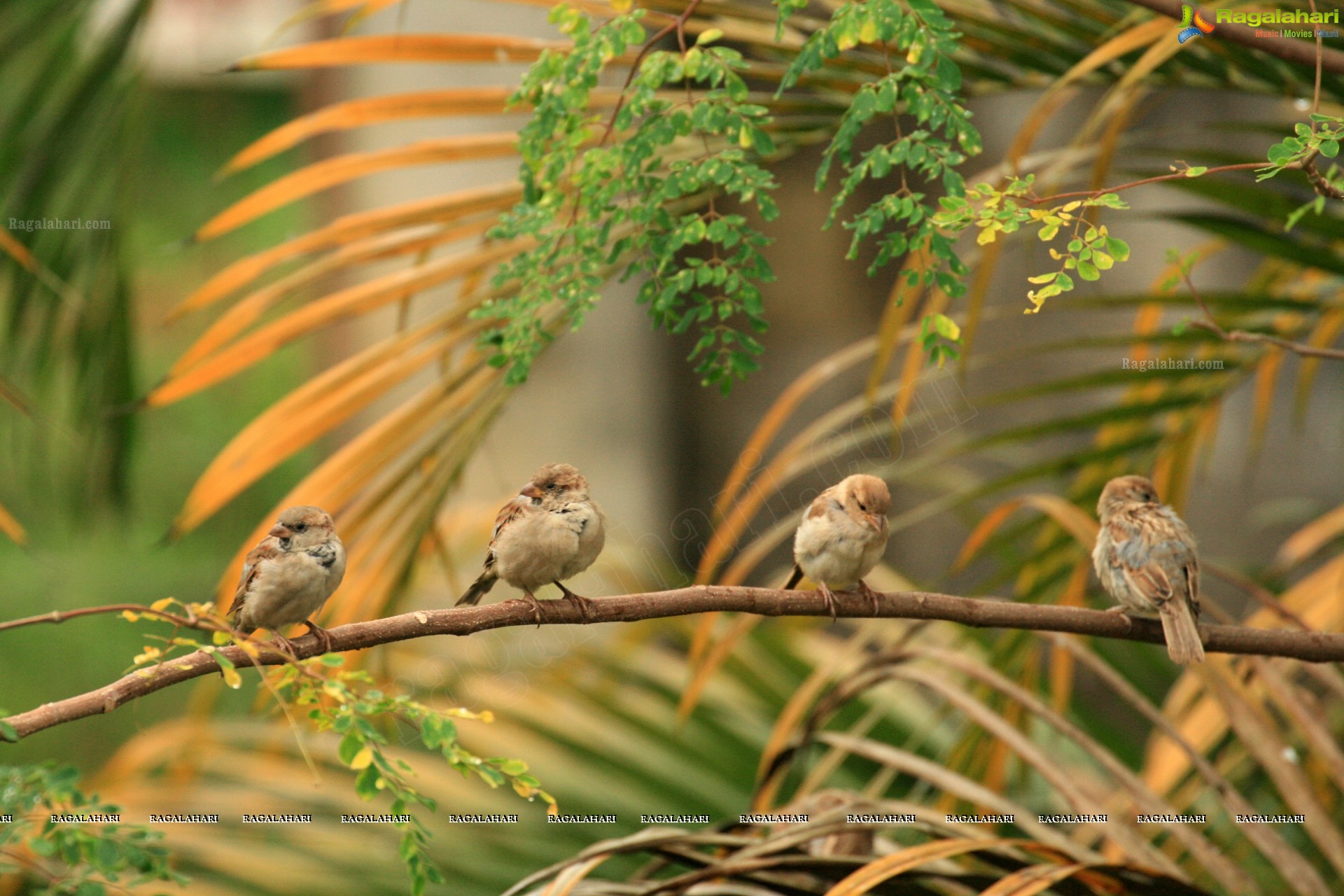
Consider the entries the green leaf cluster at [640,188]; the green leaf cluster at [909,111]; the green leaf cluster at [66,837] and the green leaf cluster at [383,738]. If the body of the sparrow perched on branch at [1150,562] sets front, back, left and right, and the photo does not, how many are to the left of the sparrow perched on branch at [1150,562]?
4

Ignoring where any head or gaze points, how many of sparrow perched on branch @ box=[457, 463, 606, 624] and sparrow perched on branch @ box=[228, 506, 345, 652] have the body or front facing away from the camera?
0

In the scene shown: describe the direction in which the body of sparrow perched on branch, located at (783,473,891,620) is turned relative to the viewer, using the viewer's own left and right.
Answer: facing the viewer and to the right of the viewer

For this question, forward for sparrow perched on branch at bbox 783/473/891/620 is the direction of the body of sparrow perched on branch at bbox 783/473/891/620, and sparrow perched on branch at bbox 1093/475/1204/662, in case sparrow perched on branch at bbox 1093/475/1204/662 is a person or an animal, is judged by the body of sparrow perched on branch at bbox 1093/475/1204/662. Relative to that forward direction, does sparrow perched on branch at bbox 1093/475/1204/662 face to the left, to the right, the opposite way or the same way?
the opposite way

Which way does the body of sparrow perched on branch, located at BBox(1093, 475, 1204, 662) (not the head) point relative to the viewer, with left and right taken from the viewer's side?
facing away from the viewer and to the left of the viewer

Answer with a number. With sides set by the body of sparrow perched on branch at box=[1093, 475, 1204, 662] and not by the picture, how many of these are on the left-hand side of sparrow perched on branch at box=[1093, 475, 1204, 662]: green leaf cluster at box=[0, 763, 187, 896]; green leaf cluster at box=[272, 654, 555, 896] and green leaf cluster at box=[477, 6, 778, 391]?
3

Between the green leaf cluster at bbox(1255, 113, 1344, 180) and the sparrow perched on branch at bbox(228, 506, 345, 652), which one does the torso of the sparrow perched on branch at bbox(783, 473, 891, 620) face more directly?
the green leaf cluster

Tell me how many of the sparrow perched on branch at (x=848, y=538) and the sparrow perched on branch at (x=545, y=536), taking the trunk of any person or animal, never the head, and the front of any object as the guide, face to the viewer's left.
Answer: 0
